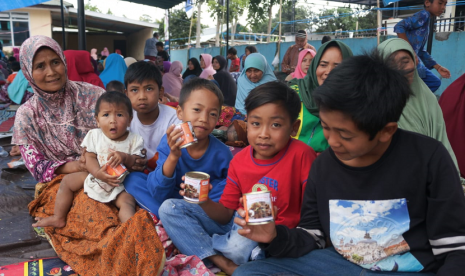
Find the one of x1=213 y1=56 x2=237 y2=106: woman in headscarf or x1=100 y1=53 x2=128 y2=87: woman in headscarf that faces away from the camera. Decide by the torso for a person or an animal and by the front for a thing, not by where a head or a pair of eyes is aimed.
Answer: x1=100 y1=53 x2=128 y2=87: woman in headscarf

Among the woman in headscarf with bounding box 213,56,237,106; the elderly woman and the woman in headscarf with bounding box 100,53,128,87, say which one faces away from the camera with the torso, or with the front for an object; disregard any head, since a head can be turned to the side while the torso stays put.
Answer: the woman in headscarf with bounding box 100,53,128,87

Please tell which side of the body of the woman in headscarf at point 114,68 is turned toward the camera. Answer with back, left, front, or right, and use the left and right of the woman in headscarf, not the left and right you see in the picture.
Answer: back

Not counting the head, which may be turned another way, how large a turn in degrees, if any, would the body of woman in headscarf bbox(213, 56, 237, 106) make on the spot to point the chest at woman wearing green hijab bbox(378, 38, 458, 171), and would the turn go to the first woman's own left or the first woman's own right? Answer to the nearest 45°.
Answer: approximately 90° to the first woman's own left

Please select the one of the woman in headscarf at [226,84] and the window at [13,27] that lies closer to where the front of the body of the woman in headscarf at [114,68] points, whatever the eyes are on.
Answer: the window

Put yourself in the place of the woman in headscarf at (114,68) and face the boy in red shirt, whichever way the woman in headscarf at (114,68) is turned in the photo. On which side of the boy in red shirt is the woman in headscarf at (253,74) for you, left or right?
left

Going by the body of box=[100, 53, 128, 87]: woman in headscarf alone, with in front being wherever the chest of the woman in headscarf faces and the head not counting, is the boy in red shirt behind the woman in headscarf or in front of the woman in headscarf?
behind

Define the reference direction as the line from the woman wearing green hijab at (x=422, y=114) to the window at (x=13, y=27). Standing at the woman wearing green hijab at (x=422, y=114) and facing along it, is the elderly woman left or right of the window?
left

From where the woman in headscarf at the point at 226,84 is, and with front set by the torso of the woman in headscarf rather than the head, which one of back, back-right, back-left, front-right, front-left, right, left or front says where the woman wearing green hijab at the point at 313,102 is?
left

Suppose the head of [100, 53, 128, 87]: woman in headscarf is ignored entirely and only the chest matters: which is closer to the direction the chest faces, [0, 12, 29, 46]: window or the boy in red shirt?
the window
